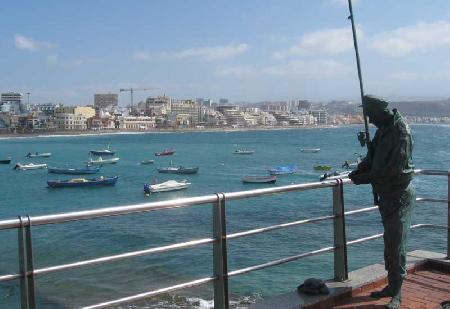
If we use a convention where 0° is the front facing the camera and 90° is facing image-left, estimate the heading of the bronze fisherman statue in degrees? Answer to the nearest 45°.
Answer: approximately 90°
